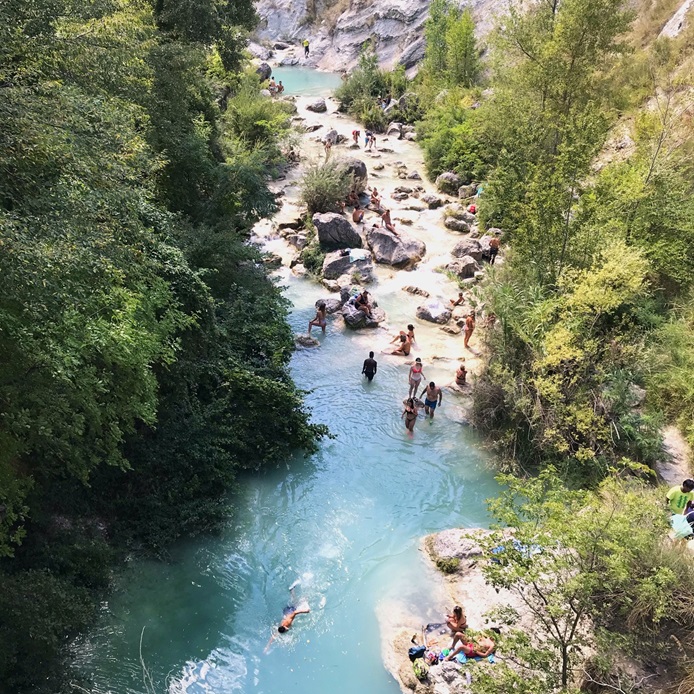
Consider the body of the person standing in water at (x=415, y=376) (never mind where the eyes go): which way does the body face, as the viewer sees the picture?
toward the camera

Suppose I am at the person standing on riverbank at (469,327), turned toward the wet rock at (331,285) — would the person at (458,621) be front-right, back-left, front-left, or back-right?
back-left

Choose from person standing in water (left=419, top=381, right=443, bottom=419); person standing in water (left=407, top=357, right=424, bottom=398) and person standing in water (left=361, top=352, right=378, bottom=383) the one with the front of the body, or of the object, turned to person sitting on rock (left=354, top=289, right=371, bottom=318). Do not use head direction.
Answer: person standing in water (left=361, top=352, right=378, bottom=383)

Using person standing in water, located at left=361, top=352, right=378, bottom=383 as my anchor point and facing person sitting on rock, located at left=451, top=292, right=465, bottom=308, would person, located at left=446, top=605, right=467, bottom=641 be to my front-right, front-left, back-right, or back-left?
back-right

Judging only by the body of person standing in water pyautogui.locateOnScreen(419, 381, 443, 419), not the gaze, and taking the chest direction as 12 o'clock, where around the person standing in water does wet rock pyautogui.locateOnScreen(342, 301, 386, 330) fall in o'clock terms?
The wet rock is roughly at 5 o'clock from the person standing in water.

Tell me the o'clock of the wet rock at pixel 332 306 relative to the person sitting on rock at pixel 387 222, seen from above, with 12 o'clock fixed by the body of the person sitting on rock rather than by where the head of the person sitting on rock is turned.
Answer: The wet rock is roughly at 2 o'clock from the person sitting on rock.

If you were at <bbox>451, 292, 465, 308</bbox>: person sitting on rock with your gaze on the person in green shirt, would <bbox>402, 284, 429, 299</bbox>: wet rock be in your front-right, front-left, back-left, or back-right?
back-right

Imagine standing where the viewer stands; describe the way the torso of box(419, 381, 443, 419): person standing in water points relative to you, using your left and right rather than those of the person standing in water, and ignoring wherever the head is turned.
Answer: facing the viewer

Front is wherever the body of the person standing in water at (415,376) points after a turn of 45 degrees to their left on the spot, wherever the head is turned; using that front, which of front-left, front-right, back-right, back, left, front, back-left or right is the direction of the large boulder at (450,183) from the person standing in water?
back-left

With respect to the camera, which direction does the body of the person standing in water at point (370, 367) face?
away from the camera

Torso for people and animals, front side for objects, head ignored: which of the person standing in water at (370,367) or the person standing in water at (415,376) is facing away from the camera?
the person standing in water at (370,367)

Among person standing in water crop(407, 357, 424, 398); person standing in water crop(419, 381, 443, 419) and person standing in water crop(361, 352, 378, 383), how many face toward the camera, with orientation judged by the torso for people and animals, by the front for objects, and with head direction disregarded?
2

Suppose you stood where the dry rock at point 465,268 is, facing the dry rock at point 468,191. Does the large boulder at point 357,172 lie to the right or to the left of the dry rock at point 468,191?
left

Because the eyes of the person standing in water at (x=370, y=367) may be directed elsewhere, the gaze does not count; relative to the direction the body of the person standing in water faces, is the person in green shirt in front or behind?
behind

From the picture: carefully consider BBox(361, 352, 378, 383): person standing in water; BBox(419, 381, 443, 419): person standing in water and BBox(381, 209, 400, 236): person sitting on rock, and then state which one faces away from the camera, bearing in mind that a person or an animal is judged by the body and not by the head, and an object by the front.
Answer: BBox(361, 352, 378, 383): person standing in water
